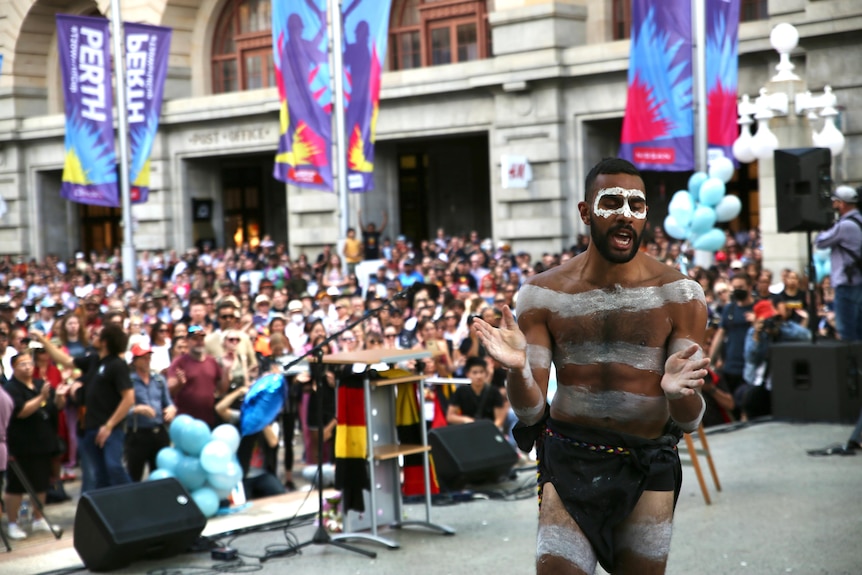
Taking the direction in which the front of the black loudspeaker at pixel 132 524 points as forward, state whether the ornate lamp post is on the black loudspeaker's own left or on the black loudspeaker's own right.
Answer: on the black loudspeaker's own left

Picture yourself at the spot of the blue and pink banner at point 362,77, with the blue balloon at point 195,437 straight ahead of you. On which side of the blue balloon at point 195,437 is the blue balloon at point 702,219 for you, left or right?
left

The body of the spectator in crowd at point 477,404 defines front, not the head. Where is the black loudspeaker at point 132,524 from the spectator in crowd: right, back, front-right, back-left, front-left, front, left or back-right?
front-right

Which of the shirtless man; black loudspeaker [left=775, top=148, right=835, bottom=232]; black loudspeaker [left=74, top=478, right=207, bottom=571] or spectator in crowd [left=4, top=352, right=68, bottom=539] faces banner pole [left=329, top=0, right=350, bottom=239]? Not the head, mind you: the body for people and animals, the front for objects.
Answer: black loudspeaker [left=775, top=148, right=835, bottom=232]

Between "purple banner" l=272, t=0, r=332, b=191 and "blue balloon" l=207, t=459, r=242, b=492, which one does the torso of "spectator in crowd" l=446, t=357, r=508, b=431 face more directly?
the blue balloon

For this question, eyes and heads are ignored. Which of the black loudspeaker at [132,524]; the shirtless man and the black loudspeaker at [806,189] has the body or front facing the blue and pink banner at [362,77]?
the black loudspeaker at [806,189]

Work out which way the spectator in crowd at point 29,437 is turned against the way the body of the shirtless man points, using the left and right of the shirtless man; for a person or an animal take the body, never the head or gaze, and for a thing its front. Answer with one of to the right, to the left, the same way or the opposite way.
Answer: to the left

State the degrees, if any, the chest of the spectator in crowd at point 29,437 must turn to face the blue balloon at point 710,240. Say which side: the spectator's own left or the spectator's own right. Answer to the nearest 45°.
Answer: approximately 45° to the spectator's own left
